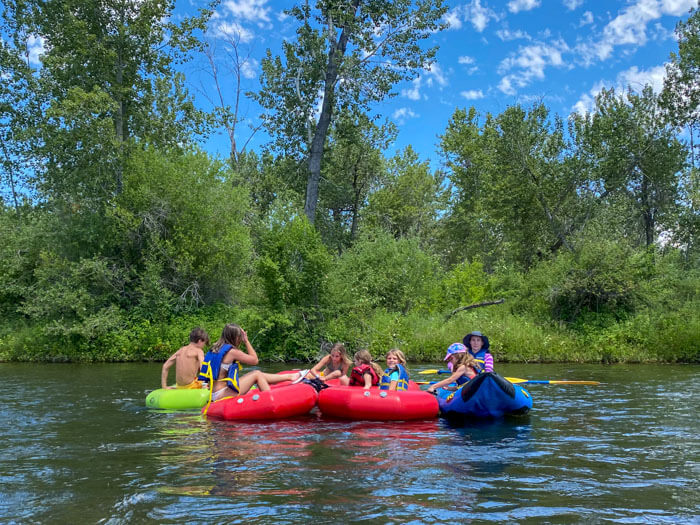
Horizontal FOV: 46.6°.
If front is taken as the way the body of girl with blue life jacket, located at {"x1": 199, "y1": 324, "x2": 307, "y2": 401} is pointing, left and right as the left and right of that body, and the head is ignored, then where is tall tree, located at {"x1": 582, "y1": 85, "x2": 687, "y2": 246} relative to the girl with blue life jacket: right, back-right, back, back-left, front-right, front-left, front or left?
front-left

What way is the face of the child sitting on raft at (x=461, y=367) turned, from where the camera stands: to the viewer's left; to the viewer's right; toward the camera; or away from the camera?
to the viewer's left

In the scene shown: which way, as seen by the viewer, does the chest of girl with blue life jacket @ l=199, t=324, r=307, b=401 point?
to the viewer's right

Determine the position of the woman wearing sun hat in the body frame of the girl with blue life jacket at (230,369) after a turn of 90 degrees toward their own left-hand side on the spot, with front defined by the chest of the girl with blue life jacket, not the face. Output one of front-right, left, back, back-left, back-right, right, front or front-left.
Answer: right

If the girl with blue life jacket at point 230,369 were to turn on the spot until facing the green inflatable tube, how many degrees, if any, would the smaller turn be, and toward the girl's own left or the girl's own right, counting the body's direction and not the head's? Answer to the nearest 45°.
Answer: approximately 135° to the girl's own left

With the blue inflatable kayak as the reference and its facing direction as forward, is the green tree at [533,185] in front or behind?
behind
